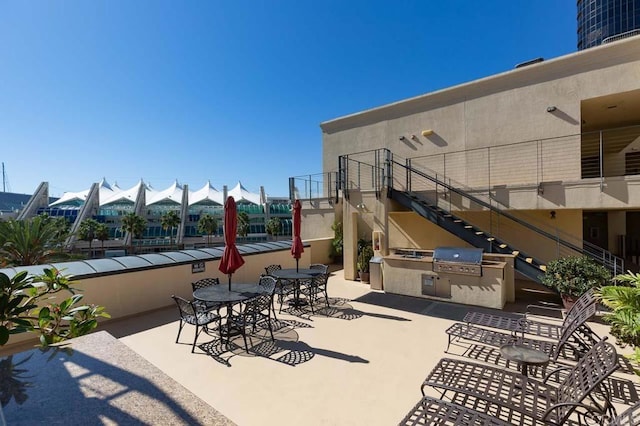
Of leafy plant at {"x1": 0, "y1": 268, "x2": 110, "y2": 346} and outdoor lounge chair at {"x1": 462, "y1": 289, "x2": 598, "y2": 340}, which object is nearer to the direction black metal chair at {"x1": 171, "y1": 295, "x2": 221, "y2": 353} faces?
the outdoor lounge chair

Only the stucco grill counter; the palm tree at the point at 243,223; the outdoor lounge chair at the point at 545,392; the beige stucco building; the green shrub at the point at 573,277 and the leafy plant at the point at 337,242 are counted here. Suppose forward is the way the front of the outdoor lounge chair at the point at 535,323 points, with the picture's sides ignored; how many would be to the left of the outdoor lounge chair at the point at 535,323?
1

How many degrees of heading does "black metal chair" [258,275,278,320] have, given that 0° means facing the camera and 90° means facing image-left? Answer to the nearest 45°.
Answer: approximately 45°

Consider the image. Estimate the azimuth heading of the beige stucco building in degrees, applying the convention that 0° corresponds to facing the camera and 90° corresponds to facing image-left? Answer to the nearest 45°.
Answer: approximately 45°

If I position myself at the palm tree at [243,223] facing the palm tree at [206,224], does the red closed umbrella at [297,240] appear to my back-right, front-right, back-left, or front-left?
back-left

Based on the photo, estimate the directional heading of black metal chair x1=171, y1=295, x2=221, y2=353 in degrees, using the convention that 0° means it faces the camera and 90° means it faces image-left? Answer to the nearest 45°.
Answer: approximately 225°

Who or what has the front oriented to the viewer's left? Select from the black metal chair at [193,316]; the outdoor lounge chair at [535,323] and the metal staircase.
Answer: the outdoor lounge chair

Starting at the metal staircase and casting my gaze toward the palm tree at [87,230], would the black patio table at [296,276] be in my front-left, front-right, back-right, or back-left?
front-left

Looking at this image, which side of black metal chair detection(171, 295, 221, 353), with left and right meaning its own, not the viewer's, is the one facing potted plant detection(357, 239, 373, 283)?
front

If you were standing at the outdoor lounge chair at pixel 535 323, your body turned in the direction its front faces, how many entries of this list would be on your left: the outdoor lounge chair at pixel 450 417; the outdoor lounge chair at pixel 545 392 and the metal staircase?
2

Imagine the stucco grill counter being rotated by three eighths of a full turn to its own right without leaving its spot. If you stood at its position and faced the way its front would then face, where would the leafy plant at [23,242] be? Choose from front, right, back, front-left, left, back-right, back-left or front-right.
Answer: left

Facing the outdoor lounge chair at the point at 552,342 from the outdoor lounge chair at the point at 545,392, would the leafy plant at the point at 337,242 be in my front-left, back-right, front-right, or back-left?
front-left

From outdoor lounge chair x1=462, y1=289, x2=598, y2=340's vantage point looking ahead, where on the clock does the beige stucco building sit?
The beige stucco building is roughly at 3 o'clock from the outdoor lounge chair.

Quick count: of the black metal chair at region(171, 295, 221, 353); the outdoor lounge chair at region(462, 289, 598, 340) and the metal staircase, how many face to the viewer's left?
1
